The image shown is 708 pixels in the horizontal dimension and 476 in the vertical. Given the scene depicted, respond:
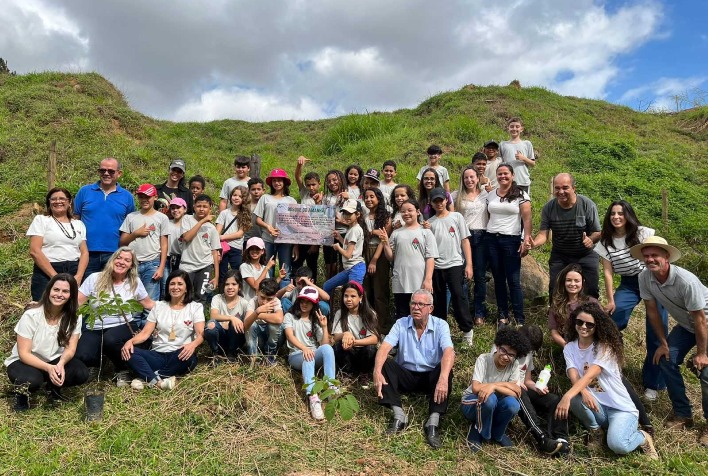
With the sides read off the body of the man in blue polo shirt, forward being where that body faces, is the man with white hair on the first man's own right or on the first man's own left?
on the first man's own left

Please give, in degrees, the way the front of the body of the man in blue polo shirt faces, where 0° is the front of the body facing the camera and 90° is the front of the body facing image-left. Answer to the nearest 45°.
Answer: approximately 0°

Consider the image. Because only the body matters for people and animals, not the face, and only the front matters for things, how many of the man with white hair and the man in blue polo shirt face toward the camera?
2

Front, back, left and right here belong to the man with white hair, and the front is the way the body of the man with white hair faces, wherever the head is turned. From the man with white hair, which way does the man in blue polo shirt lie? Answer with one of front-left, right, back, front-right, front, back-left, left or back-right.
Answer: right

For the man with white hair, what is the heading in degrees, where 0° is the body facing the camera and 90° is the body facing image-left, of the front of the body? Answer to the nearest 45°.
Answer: approximately 0°
